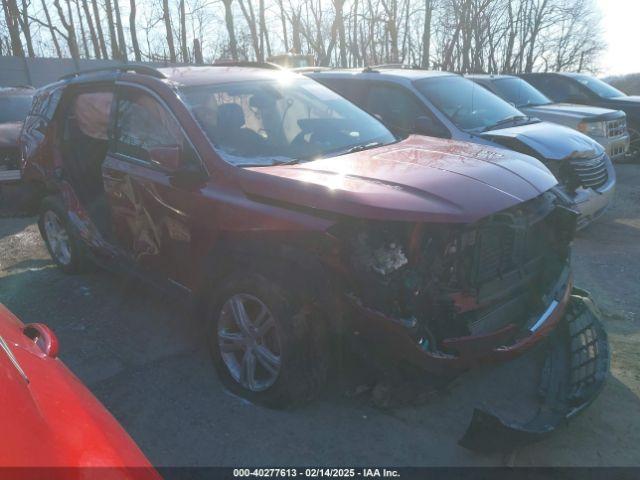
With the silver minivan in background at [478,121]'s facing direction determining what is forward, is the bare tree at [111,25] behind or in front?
behind

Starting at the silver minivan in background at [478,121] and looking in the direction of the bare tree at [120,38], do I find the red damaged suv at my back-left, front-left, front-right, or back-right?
back-left

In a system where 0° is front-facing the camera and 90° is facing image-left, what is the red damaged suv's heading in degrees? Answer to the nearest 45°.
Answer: approximately 315°

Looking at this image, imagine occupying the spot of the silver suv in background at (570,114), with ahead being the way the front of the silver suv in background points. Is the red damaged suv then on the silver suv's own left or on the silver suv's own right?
on the silver suv's own right

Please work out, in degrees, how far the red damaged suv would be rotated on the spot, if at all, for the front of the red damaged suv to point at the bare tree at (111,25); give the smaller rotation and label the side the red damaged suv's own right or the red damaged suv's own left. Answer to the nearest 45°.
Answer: approximately 135° to the red damaged suv's own left

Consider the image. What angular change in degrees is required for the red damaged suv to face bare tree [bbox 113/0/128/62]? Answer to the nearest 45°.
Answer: approximately 135° to its left

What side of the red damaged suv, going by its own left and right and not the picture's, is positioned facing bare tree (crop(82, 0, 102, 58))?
back

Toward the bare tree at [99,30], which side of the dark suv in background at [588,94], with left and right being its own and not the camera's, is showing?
back

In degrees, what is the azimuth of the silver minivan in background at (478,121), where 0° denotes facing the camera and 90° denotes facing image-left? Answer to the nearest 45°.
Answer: approximately 315°
